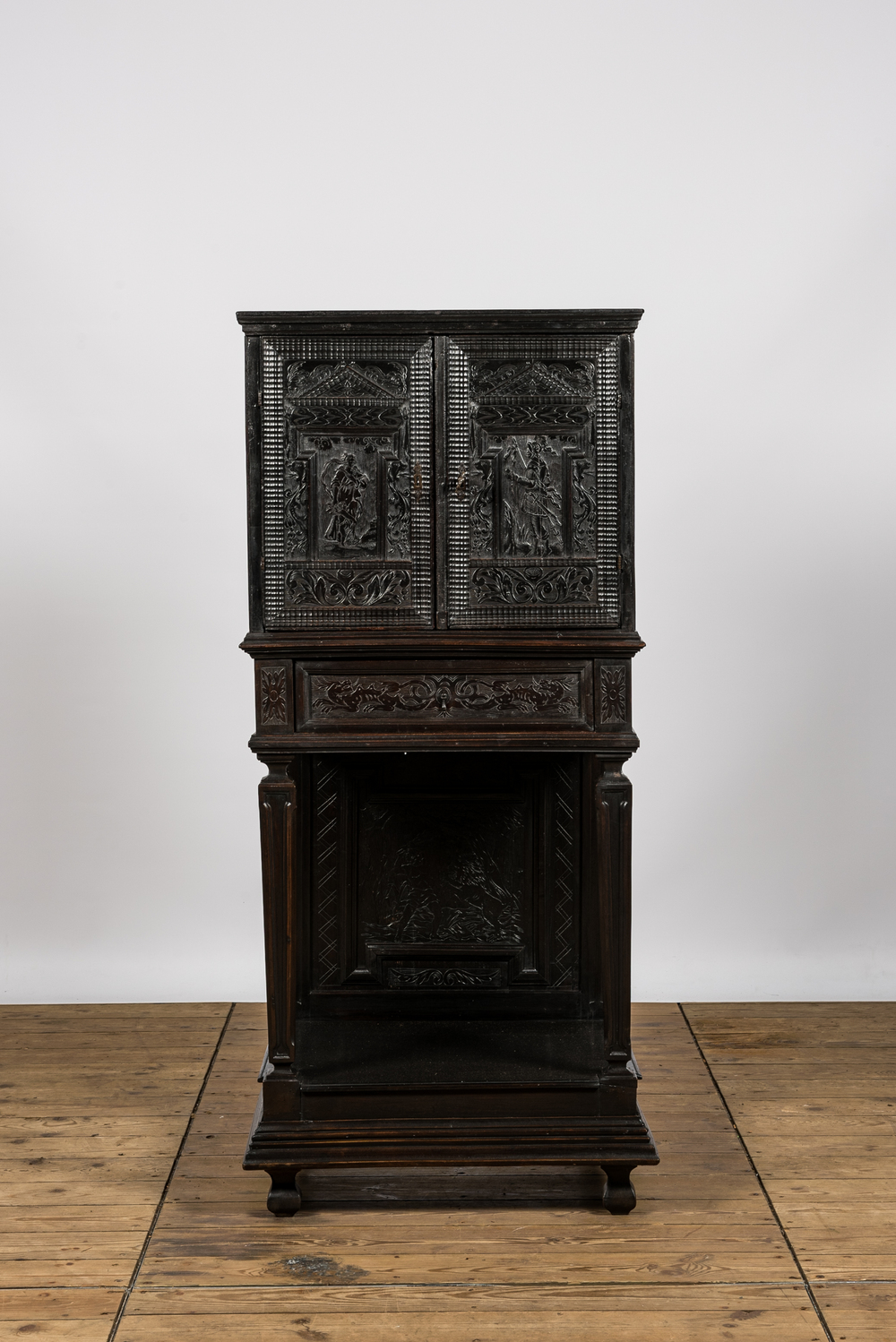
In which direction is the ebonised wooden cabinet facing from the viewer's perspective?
toward the camera
